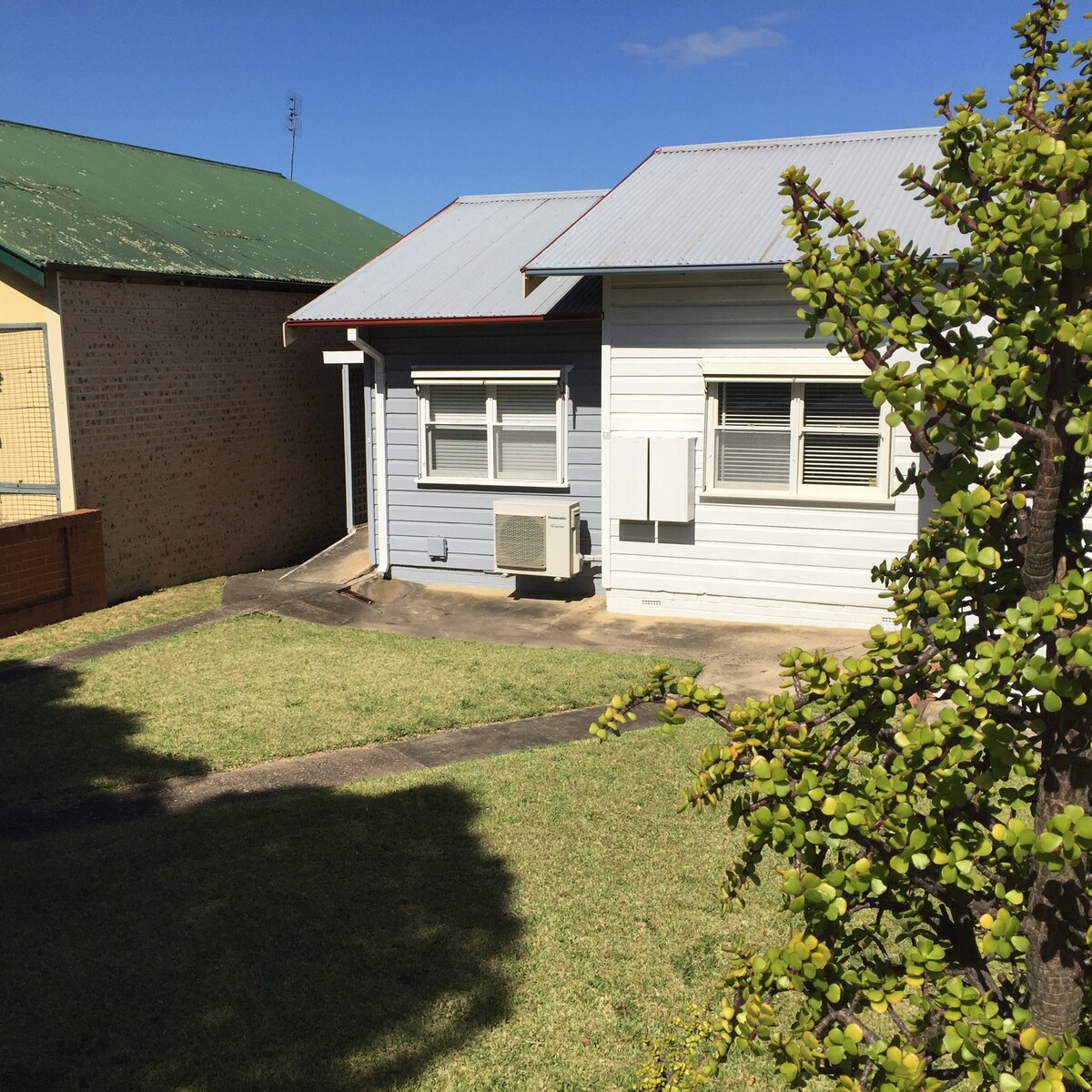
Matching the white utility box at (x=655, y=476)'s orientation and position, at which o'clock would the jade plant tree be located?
The jade plant tree is roughly at 12 o'clock from the white utility box.

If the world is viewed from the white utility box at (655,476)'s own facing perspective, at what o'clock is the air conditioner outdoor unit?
The air conditioner outdoor unit is roughly at 4 o'clock from the white utility box.

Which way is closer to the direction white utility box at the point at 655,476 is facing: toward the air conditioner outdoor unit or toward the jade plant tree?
the jade plant tree

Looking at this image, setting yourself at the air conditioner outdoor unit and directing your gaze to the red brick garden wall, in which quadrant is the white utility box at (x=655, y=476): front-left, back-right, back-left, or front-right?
back-left

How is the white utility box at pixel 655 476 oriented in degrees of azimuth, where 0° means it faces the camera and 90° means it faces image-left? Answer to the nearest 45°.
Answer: approximately 0°

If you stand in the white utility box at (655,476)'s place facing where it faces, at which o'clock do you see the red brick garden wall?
The red brick garden wall is roughly at 3 o'clock from the white utility box.

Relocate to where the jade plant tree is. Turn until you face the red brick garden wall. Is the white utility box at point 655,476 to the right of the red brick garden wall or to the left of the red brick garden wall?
right
